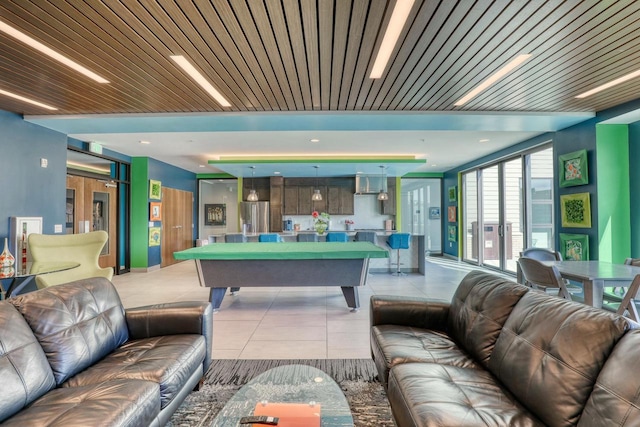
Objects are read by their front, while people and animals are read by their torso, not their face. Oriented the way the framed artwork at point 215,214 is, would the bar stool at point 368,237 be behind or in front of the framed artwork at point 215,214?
in front

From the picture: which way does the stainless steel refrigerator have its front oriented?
toward the camera

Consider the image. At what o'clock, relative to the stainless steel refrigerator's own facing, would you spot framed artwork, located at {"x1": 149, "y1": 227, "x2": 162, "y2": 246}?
The framed artwork is roughly at 2 o'clock from the stainless steel refrigerator.

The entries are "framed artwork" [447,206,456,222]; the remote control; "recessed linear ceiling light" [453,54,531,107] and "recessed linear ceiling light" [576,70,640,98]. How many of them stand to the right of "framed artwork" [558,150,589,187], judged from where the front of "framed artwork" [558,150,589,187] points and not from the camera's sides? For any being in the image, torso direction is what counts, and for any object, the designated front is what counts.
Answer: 1

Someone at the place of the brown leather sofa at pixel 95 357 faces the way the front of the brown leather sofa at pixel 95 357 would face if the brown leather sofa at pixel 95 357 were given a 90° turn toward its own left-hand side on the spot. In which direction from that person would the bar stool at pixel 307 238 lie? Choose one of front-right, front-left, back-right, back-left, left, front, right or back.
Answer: front

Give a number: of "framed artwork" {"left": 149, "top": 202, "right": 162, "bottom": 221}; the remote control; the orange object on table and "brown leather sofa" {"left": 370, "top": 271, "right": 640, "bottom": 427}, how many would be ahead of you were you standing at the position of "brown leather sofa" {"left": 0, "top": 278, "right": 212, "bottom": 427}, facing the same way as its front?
3

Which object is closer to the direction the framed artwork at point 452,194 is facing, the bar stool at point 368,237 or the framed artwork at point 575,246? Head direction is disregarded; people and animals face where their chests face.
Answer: the bar stool

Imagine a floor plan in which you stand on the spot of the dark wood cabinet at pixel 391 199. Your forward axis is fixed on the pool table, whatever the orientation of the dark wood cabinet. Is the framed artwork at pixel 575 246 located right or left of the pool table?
left

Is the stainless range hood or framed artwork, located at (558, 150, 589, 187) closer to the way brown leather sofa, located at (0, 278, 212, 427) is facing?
the framed artwork

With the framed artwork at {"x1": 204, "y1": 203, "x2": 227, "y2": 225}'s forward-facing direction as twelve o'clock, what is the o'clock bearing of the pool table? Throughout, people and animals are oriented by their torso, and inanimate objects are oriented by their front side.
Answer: The pool table is roughly at 12 o'clock from the framed artwork.

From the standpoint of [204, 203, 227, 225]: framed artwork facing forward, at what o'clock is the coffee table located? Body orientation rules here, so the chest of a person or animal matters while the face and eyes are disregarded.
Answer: The coffee table is roughly at 12 o'clock from the framed artwork.

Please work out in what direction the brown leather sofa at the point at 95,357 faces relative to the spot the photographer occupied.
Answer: facing the viewer and to the right of the viewer

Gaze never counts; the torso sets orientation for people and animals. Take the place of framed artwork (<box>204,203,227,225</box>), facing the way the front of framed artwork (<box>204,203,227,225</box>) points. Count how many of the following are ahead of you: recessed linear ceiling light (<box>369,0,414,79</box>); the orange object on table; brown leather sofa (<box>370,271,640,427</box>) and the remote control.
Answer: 4

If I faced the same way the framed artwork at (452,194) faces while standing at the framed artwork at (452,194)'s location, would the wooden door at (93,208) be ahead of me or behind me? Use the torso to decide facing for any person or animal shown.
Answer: ahead

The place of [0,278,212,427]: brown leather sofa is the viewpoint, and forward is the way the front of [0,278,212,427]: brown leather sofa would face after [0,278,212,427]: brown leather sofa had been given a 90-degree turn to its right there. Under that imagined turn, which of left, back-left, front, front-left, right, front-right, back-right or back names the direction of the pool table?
back

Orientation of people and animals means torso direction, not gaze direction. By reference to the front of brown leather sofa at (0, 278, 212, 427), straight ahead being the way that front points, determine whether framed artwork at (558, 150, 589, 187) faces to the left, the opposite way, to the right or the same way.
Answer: the opposite way

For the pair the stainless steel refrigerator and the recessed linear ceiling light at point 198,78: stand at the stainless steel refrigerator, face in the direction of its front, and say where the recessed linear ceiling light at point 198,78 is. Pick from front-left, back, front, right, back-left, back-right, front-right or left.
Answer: front

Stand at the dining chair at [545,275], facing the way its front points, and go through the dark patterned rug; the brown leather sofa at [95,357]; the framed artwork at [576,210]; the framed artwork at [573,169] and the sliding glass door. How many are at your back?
2

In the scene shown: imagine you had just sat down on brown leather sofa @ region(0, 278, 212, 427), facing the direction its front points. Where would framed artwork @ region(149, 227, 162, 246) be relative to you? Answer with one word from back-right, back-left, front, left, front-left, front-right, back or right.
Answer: back-left

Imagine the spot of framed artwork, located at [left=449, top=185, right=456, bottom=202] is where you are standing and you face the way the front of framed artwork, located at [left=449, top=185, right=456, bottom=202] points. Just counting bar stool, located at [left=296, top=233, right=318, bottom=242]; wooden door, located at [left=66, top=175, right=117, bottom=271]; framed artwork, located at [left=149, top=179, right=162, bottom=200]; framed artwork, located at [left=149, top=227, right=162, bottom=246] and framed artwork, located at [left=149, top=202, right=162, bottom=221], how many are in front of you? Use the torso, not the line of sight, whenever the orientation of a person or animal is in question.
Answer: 5

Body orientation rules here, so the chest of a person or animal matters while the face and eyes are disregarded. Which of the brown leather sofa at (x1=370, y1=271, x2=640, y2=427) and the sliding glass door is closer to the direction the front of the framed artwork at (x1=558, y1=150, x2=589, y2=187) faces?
the brown leather sofa
